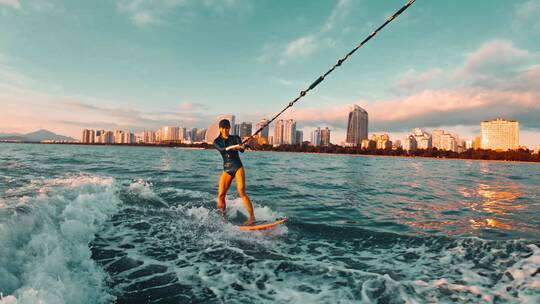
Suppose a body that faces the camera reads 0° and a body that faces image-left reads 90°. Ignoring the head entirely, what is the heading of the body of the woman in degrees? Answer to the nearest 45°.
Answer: approximately 0°

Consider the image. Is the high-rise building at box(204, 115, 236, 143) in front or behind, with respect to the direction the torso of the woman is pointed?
behind
